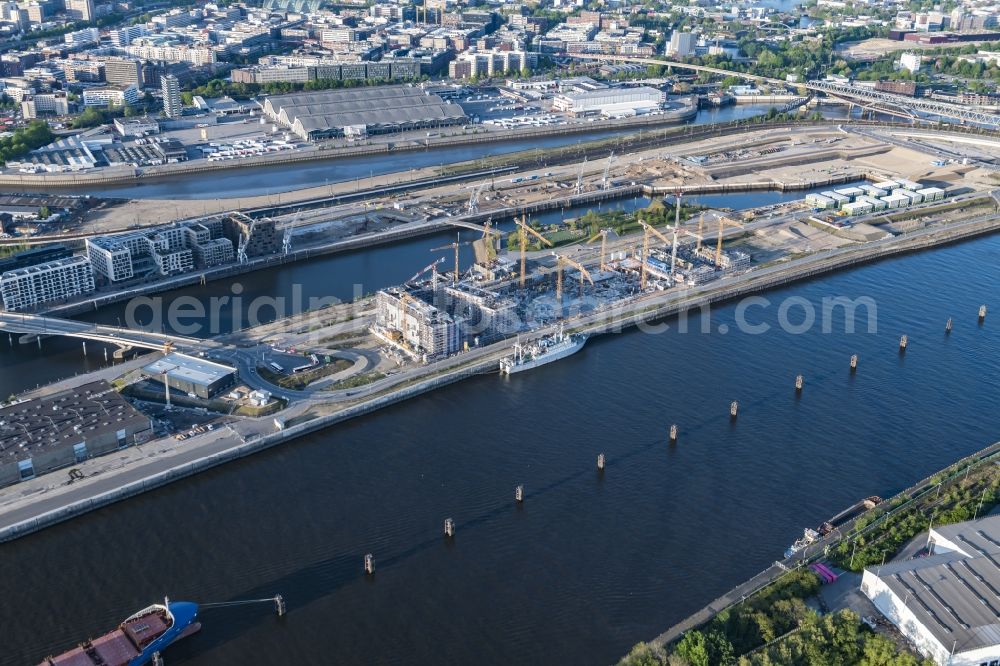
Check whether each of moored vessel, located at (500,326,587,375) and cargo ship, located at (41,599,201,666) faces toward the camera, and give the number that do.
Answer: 0

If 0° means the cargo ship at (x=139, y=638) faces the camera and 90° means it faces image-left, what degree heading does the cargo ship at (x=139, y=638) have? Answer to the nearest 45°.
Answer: approximately 225°

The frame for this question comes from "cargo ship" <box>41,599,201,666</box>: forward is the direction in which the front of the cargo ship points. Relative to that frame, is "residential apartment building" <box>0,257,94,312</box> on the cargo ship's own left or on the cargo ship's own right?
on the cargo ship's own left

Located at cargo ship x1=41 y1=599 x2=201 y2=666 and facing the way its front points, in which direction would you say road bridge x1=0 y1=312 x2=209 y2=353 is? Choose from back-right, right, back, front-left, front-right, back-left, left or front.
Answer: front-left

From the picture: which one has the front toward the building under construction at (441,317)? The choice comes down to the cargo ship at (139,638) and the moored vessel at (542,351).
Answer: the cargo ship

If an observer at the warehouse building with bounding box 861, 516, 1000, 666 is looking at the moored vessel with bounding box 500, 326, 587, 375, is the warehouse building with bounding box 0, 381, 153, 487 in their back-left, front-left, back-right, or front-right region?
front-left

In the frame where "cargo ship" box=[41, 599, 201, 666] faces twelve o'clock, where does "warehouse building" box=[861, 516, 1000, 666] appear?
The warehouse building is roughly at 2 o'clock from the cargo ship.

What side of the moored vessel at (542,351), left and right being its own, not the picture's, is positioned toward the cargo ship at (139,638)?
back

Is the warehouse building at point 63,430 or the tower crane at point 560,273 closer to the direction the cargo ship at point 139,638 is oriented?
the tower crane

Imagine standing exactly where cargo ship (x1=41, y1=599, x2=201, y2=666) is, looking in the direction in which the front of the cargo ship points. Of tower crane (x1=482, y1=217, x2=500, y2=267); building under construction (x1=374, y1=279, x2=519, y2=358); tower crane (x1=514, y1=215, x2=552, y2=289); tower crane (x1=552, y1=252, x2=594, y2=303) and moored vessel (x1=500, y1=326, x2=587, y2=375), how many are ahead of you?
5

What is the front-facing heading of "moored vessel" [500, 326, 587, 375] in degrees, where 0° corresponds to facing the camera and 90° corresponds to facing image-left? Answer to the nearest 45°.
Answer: approximately 225°

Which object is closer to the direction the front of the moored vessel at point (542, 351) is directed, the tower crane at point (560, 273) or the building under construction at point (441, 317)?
the tower crane

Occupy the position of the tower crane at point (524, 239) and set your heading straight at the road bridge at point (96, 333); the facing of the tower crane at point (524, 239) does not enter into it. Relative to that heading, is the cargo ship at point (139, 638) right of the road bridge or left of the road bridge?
left

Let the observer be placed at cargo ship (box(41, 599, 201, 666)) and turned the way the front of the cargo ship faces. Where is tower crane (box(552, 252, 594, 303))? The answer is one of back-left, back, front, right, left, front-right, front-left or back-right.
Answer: front

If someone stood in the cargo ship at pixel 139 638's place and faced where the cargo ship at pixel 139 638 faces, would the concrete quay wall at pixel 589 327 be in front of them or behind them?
in front
